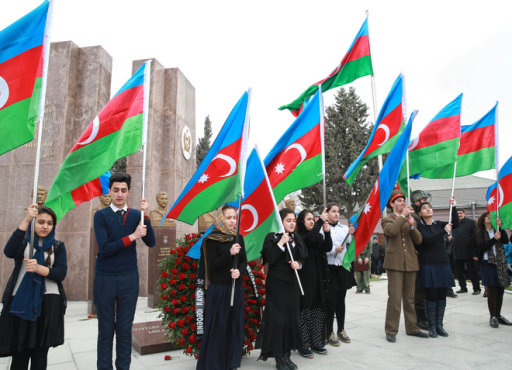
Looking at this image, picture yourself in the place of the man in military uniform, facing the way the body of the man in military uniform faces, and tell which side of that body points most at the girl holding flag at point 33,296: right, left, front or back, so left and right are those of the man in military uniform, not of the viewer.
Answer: right

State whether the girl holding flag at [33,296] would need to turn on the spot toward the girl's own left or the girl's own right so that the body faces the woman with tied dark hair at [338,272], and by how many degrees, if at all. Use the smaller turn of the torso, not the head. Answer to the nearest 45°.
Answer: approximately 90° to the girl's own left

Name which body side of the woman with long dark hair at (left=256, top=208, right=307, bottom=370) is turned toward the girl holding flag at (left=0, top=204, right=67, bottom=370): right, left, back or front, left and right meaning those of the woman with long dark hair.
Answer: right

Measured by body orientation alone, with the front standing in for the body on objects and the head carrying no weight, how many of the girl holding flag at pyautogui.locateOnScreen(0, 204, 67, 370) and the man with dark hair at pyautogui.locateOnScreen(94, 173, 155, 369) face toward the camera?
2

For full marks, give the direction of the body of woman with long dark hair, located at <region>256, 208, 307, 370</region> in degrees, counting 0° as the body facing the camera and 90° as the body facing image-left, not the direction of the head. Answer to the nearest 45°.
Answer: approximately 315°

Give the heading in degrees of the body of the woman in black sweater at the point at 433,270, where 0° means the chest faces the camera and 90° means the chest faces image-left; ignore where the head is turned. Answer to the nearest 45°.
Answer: approximately 315°

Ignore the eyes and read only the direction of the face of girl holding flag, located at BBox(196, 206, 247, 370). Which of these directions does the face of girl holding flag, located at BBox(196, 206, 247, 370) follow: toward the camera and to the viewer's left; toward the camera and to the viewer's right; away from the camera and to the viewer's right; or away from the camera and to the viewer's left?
toward the camera and to the viewer's right
